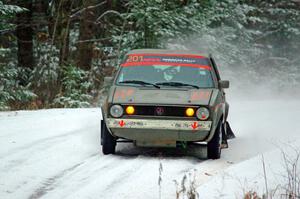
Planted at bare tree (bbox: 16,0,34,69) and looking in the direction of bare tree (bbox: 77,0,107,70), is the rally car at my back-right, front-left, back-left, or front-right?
front-right

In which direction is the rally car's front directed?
toward the camera

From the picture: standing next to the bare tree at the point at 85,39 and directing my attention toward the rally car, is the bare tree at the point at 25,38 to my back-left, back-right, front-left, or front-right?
back-right

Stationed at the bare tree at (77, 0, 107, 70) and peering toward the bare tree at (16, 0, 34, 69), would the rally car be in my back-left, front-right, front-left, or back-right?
back-left

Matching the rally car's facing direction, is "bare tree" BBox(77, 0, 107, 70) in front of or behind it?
behind

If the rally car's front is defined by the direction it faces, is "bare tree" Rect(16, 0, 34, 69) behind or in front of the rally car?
behind
